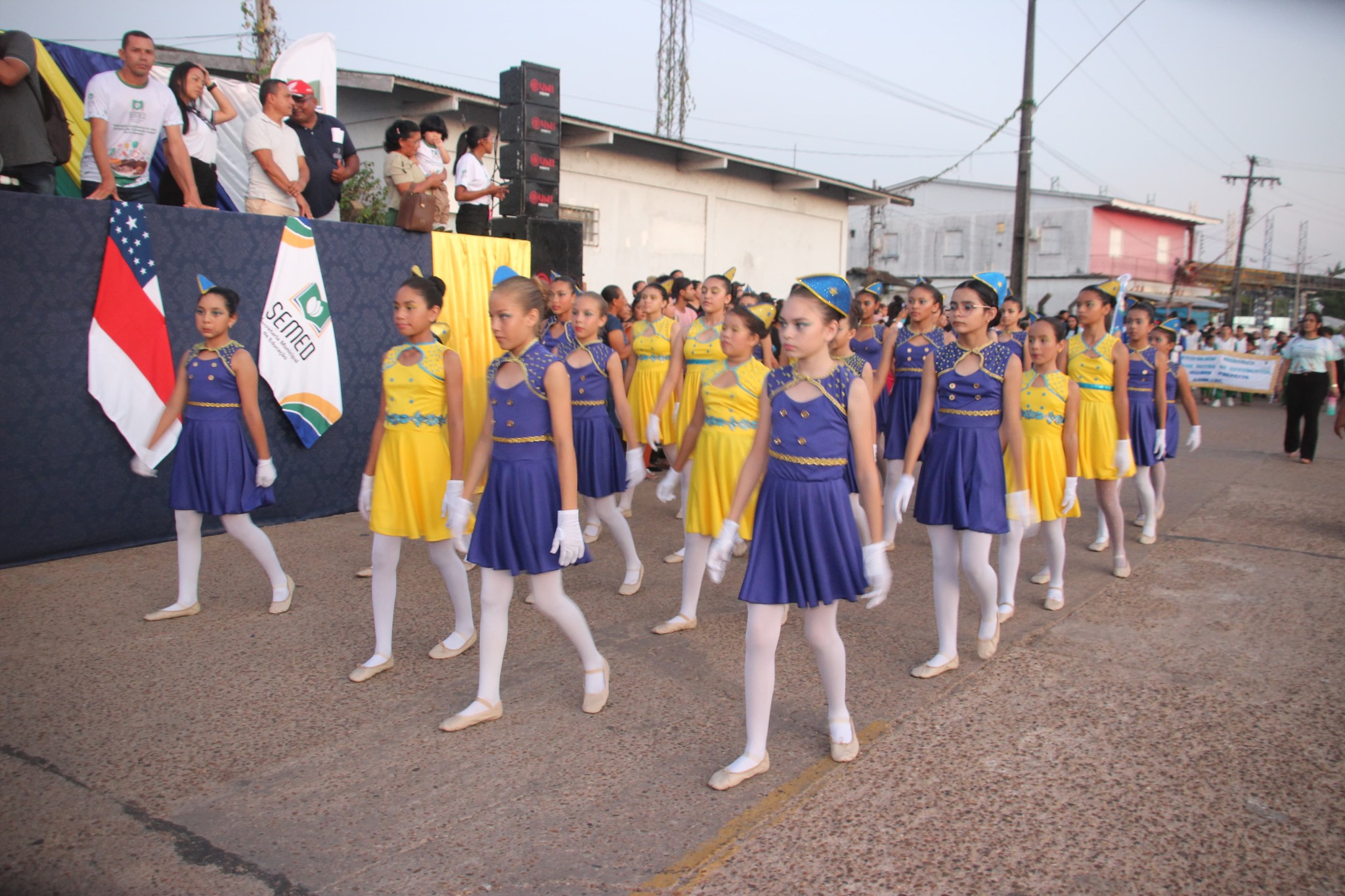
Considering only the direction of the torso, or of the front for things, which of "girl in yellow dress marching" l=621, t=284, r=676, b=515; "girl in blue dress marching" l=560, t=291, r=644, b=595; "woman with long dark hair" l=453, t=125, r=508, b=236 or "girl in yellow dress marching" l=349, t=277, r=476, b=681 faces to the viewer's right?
the woman with long dark hair

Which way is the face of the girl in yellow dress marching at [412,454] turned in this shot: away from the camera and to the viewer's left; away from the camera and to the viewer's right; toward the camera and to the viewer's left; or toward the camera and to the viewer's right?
toward the camera and to the viewer's left

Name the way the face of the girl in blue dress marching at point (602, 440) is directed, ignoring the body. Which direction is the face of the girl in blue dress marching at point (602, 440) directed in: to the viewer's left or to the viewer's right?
to the viewer's left

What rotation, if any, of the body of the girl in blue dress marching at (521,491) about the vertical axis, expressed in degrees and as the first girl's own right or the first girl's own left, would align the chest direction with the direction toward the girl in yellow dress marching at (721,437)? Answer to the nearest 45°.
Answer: approximately 180°

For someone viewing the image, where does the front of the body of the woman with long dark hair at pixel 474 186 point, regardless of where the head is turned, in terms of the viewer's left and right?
facing to the right of the viewer

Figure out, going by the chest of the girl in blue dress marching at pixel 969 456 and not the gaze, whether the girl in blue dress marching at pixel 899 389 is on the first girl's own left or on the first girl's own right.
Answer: on the first girl's own right

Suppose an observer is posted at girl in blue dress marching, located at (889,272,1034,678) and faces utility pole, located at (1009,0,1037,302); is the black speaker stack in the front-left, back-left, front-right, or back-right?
front-left

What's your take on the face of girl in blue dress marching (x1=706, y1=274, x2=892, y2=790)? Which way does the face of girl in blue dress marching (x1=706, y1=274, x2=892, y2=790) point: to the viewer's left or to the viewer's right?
to the viewer's left

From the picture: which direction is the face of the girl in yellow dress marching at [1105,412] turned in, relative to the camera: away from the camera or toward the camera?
toward the camera

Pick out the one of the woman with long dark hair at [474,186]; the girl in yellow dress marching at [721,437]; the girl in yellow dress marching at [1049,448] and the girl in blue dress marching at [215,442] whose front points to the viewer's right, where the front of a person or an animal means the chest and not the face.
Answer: the woman with long dark hair

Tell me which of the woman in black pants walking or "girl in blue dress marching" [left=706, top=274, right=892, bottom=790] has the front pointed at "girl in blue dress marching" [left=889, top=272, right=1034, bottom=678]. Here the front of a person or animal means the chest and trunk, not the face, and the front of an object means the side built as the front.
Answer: the woman in black pants walking

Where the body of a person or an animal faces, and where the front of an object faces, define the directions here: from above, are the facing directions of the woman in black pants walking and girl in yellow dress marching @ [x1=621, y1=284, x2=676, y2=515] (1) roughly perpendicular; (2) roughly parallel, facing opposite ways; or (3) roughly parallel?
roughly parallel

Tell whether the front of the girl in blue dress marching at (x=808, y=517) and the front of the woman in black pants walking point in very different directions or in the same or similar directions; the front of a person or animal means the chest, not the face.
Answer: same or similar directions

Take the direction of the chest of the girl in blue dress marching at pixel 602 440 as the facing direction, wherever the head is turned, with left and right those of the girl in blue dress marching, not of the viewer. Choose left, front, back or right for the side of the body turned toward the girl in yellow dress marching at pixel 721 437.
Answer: left

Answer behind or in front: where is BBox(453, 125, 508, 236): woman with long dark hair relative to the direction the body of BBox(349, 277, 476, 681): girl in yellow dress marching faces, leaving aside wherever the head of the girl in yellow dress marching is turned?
behind

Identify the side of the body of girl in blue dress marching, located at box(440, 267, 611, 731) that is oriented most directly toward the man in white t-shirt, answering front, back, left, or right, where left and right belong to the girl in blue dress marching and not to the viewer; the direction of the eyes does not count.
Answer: right

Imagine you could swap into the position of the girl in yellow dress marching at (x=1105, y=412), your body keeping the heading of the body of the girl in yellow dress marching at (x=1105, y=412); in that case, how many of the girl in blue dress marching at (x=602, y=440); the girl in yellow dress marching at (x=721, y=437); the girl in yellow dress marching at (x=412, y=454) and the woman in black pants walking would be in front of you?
3

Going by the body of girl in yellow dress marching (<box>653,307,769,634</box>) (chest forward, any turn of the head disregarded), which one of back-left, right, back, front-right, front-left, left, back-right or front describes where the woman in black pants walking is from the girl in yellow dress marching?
back

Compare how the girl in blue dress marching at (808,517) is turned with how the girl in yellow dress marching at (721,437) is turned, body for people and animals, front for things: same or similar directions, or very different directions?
same or similar directions

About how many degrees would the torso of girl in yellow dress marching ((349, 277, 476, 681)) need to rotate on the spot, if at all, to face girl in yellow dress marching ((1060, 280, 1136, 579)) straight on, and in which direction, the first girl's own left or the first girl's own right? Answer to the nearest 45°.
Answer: approximately 135° to the first girl's own left

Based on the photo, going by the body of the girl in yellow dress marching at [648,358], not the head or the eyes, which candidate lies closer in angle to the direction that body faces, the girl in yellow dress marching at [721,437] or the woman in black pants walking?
the girl in yellow dress marching
